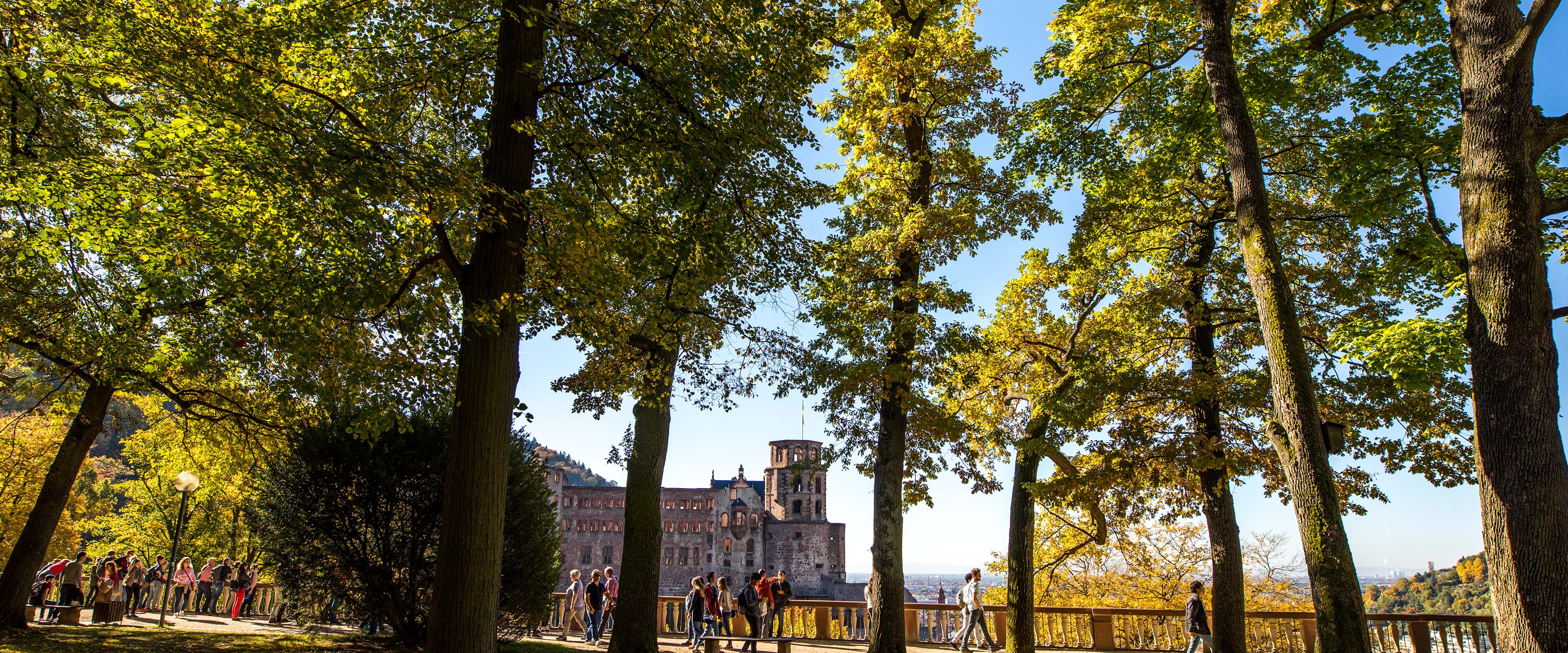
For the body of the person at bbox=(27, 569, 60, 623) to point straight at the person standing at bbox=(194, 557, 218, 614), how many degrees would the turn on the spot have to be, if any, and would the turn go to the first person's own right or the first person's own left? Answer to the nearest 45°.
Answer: approximately 45° to the first person's own left

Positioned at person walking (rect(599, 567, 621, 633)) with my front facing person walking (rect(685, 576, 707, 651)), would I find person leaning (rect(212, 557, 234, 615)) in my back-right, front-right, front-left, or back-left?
back-right
